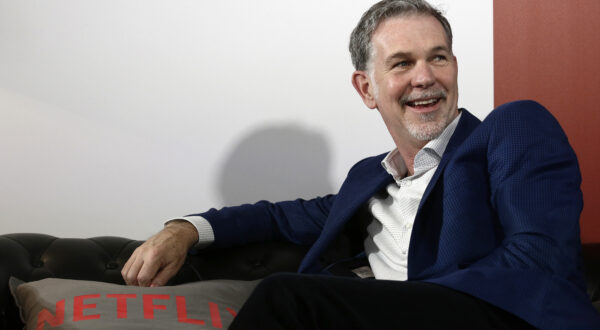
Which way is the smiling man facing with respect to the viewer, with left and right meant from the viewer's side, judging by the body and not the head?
facing the viewer and to the left of the viewer

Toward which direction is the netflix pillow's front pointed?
toward the camera

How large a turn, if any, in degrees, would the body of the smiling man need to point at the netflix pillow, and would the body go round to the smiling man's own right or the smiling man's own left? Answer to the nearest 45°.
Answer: approximately 45° to the smiling man's own right

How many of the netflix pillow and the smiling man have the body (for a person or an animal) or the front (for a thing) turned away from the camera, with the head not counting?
0

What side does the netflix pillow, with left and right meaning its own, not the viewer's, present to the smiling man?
left

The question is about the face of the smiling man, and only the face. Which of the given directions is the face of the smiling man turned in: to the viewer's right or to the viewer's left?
to the viewer's right
